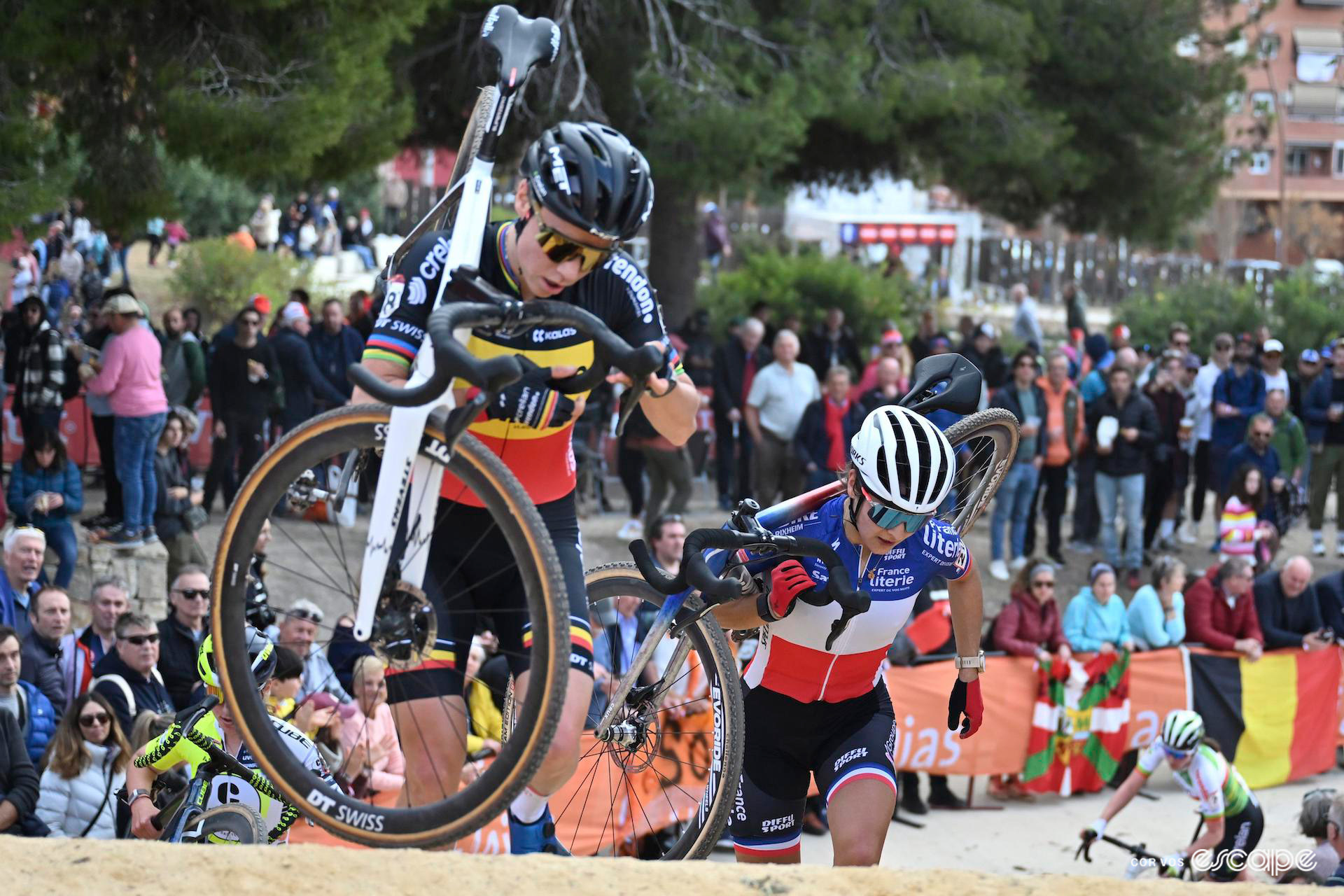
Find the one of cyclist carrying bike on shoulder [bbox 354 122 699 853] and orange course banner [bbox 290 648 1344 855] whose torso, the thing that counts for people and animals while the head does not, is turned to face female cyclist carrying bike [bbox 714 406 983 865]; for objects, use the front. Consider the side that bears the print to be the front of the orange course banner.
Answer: the orange course banner

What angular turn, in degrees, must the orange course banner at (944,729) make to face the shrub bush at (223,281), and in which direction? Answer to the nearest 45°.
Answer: approximately 135° to its right

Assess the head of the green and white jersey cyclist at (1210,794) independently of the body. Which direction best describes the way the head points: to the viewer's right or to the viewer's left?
to the viewer's left

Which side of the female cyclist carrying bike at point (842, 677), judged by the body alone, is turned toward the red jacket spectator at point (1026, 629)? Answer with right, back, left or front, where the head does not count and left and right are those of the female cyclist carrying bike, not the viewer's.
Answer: back

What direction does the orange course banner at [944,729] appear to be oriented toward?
toward the camera

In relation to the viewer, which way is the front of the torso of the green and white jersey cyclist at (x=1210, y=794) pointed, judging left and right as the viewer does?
facing the viewer and to the left of the viewer

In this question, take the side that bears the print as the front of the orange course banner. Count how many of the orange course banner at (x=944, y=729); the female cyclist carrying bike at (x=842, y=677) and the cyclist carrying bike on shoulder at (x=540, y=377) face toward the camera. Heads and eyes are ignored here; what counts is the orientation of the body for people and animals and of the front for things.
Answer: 3

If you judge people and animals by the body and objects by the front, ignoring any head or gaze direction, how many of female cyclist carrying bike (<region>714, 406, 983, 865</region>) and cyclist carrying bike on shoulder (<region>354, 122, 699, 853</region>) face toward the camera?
2

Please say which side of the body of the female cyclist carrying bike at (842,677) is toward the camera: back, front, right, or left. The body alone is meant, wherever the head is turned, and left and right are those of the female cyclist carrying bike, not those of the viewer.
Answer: front

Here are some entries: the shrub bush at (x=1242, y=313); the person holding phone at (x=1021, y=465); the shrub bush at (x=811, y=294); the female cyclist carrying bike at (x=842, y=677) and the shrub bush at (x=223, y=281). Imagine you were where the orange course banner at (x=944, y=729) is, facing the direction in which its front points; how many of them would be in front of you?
1

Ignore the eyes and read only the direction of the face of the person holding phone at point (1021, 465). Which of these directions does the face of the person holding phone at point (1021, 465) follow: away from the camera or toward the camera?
toward the camera

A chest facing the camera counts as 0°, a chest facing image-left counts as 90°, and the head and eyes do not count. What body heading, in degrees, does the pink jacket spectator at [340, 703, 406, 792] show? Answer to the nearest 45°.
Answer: approximately 45°

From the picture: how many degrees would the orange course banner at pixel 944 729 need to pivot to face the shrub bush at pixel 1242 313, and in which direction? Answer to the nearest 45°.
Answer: approximately 180°

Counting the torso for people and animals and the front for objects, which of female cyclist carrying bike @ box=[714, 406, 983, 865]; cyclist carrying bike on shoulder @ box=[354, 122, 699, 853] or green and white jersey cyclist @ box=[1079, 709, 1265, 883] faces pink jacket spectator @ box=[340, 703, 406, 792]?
the green and white jersey cyclist
